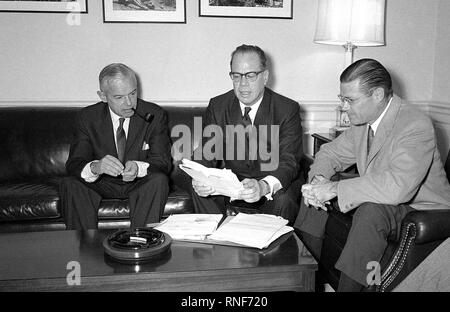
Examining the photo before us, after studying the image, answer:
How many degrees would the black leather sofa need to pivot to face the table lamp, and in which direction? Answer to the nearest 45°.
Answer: approximately 90° to its left

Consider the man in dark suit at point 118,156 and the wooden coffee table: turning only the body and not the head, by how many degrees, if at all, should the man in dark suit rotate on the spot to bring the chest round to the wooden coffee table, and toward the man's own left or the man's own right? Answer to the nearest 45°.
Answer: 0° — they already face it

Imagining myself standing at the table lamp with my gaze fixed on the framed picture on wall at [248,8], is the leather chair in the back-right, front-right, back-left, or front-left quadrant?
back-left

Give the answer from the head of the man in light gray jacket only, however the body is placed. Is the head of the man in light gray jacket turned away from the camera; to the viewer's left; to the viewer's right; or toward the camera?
to the viewer's left

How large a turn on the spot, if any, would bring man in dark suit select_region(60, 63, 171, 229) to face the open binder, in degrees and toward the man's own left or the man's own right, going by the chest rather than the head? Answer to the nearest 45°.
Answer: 0° — they already face it

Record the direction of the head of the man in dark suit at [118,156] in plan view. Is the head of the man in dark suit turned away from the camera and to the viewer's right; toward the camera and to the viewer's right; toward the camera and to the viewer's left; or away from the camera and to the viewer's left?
toward the camera and to the viewer's right

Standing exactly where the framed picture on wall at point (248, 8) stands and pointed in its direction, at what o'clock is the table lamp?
The table lamp is roughly at 10 o'clock from the framed picture on wall.

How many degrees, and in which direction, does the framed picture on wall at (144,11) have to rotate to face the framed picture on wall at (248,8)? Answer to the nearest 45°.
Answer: approximately 90° to its left

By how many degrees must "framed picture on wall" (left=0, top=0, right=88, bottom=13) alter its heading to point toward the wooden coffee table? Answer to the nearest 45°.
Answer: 0° — it already faces it
